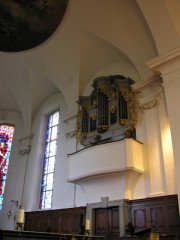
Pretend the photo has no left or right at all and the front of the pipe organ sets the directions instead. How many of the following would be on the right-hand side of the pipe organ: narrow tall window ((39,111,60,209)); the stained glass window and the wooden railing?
2

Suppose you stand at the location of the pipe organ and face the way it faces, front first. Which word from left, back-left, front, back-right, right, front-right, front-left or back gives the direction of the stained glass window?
right

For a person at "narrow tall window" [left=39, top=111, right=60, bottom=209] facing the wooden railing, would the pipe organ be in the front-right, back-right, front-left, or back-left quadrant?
front-left

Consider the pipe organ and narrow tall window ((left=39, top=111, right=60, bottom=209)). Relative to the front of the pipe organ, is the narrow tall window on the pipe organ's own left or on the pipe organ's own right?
on the pipe organ's own right

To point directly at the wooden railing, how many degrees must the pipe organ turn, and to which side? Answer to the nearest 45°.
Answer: approximately 45° to its left

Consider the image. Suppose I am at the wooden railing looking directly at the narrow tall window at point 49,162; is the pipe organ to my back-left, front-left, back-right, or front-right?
front-right

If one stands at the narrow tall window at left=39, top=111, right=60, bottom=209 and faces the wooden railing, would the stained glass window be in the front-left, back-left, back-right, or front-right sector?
back-right

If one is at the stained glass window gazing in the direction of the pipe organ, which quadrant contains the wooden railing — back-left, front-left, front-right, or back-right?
front-right

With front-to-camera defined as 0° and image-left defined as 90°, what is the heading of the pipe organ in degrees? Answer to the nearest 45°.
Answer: approximately 45°
